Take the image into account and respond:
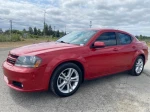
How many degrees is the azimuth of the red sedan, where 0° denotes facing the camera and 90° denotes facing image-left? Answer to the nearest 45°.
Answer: approximately 45°
